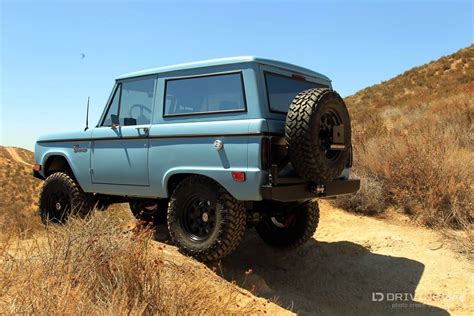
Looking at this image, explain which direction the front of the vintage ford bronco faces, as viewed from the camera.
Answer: facing away from the viewer and to the left of the viewer
